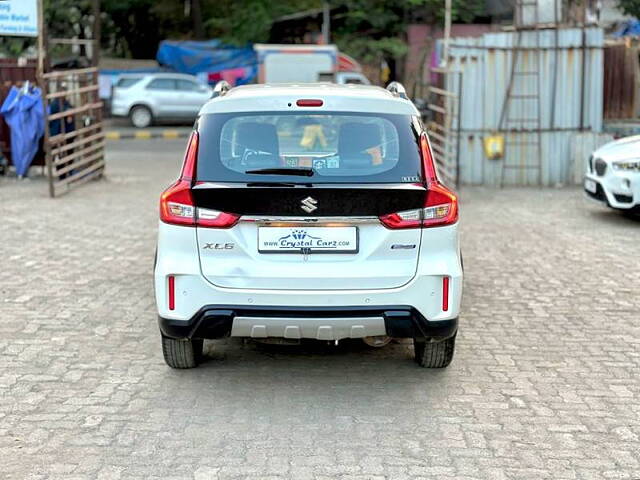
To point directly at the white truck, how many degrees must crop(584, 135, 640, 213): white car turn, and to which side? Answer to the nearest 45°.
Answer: approximately 90° to its right

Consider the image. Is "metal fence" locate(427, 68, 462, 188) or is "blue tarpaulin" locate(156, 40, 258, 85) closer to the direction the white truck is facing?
the metal fence

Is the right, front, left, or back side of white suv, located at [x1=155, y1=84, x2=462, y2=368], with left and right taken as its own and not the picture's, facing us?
back

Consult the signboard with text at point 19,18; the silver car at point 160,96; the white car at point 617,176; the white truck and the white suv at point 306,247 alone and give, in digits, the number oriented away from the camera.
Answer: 1

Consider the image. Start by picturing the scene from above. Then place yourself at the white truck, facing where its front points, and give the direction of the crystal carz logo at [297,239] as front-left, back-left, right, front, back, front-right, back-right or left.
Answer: right

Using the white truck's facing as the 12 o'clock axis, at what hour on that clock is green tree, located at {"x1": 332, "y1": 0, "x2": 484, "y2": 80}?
The green tree is roughly at 10 o'clock from the white truck.

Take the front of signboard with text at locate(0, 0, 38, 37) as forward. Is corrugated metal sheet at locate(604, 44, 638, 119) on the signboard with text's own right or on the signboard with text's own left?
on the signboard with text's own left

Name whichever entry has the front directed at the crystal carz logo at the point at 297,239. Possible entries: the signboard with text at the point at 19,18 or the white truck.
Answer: the signboard with text

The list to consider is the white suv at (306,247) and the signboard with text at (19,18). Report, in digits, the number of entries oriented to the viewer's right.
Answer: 0

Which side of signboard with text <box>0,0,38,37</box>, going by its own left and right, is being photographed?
front

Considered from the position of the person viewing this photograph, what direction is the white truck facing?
facing to the right of the viewer

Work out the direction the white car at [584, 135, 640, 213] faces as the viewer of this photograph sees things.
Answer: facing the viewer and to the left of the viewer

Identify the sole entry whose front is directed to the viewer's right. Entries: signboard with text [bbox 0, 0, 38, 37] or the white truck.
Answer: the white truck

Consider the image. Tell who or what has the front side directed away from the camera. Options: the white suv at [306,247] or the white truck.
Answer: the white suv
